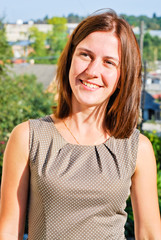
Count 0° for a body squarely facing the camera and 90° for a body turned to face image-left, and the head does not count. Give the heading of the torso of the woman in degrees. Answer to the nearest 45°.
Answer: approximately 0°
